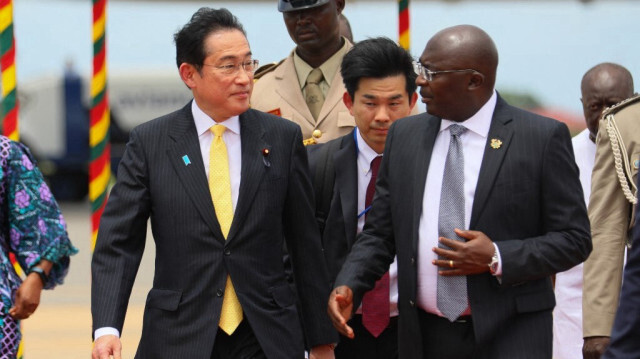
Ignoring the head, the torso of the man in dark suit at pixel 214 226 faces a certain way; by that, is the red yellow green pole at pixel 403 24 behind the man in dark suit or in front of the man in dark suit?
behind

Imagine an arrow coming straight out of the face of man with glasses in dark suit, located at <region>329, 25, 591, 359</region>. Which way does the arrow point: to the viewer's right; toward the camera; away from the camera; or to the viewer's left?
to the viewer's left

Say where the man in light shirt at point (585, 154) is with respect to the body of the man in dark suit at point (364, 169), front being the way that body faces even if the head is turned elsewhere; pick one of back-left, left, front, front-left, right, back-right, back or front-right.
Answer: back-left

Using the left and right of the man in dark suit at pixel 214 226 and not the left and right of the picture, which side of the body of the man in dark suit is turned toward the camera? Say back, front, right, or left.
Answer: front

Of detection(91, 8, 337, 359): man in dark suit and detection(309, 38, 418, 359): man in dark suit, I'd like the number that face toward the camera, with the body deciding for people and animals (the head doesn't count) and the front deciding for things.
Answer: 2

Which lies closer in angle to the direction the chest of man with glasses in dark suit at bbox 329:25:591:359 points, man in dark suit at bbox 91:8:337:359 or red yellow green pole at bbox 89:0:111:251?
the man in dark suit

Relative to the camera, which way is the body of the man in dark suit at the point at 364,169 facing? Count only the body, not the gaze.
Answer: toward the camera

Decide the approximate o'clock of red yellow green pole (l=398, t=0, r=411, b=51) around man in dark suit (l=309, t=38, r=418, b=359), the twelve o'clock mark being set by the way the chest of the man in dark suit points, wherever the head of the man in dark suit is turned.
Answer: The red yellow green pole is roughly at 6 o'clock from the man in dark suit.

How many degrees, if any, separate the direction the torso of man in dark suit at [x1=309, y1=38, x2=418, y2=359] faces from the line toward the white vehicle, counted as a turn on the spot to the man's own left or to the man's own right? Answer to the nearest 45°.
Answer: approximately 180°

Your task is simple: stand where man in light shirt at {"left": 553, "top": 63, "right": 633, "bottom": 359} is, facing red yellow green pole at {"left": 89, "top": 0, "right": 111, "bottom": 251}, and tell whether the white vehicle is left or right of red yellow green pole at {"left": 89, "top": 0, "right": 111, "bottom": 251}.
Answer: right

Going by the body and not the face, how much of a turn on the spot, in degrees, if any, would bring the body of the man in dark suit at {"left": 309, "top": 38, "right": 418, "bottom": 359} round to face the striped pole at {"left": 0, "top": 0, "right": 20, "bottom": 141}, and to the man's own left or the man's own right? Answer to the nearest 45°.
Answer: approximately 135° to the man's own right

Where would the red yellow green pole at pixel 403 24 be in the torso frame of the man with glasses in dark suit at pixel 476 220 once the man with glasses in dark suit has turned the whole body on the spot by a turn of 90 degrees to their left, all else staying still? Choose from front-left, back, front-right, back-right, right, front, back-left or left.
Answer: back-left
